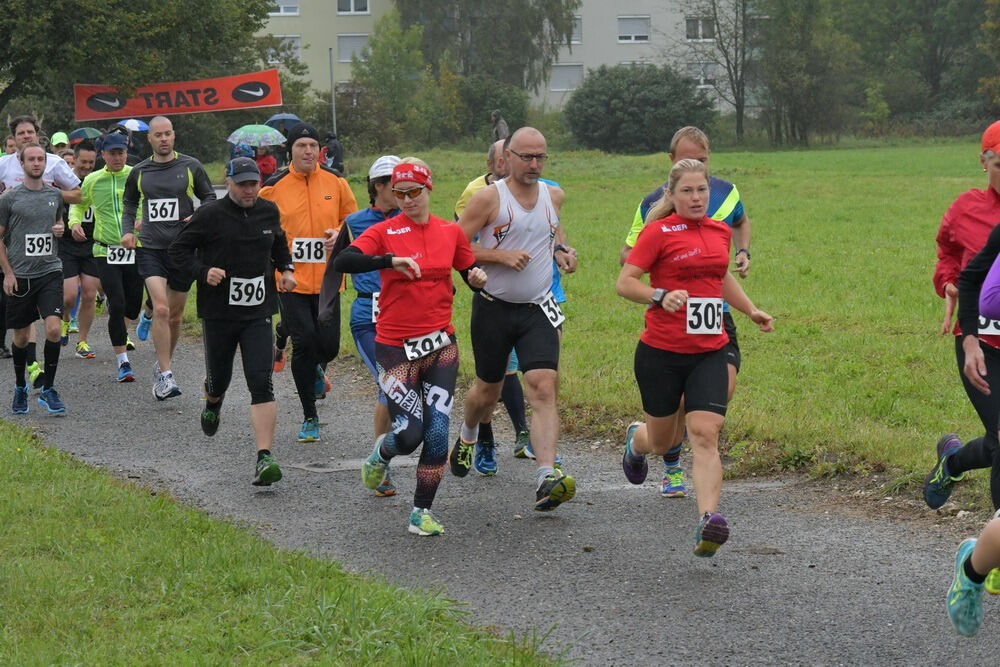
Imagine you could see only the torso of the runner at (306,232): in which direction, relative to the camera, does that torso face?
toward the camera

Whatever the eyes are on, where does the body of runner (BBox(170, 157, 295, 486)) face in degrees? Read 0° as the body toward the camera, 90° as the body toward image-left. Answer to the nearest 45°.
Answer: approximately 315°

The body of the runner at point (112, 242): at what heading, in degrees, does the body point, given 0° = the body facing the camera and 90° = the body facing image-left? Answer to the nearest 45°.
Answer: approximately 315°

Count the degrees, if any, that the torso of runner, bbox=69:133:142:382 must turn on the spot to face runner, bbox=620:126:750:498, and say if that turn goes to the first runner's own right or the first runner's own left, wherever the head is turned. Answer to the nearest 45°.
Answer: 0° — they already face them

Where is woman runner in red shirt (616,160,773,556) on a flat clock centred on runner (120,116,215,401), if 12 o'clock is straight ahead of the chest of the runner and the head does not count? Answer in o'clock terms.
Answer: The woman runner in red shirt is roughly at 11 o'clock from the runner.

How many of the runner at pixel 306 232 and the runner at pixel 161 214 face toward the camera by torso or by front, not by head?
2

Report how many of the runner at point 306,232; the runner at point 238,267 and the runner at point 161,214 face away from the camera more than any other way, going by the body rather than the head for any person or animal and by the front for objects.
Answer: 0
